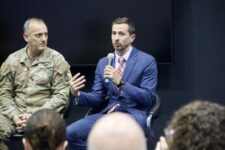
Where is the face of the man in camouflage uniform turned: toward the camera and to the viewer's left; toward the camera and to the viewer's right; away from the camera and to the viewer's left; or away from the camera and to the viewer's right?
toward the camera and to the viewer's right

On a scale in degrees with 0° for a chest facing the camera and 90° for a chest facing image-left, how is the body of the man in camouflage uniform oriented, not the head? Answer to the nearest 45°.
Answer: approximately 45°

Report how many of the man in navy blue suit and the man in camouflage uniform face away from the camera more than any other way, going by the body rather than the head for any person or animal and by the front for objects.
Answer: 0

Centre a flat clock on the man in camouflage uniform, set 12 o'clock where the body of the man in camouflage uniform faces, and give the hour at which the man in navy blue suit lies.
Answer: The man in navy blue suit is roughly at 8 o'clock from the man in camouflage uniform.

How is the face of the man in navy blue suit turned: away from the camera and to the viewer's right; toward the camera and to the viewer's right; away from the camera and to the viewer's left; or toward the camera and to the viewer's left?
toward the camera and to the viewer's left

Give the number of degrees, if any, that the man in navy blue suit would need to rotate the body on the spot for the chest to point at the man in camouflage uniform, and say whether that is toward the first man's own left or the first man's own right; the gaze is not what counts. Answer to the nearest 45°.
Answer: approximately 45° to the first man's own right
